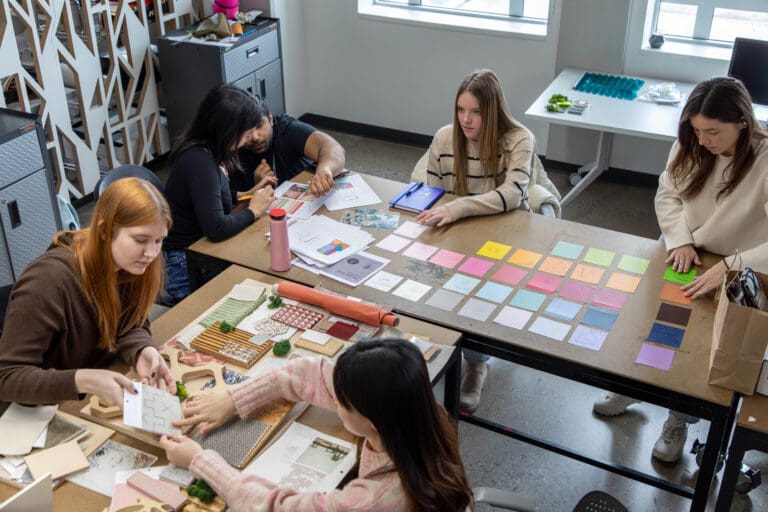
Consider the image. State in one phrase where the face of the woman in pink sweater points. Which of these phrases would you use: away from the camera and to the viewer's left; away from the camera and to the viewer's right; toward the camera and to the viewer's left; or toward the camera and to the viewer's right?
away from the camera and to the viewer's left

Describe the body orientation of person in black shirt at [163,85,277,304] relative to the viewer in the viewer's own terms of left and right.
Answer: facing to the right of the viewer

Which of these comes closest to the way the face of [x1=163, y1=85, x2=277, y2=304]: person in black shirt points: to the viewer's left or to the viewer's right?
to the viewer's right

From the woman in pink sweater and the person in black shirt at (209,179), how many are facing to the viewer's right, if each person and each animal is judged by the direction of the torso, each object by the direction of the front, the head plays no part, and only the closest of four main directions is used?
1

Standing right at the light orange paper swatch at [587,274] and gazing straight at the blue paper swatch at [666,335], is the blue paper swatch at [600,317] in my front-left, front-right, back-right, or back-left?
front-right

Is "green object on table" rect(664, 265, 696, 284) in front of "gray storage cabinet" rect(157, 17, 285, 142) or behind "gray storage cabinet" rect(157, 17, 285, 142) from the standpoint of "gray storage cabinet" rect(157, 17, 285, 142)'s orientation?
in front

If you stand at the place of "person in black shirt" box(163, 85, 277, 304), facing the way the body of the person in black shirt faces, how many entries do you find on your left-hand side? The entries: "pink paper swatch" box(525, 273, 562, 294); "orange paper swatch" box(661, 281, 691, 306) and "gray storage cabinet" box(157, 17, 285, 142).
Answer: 1

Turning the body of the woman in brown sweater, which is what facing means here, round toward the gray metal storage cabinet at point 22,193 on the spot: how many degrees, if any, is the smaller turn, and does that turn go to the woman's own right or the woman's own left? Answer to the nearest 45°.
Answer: approximately 135° to the woman's own left

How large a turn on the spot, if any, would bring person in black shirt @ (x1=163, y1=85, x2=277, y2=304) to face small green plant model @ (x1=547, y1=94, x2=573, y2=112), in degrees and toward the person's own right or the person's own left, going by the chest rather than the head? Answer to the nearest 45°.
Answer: approximately 45° to the person's own left

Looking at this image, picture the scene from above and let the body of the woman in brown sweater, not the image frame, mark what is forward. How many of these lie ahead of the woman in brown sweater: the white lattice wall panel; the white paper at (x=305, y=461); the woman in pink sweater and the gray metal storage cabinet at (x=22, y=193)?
2

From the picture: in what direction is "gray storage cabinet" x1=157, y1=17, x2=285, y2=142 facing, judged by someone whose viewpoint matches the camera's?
facing the viewer and to the right of the viewer
